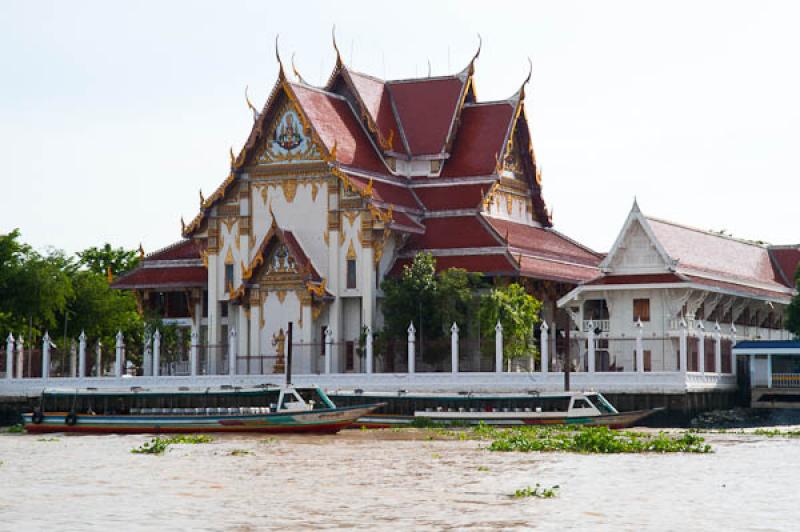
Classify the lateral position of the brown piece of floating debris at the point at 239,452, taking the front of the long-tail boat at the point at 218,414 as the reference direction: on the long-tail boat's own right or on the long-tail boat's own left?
on the long-tail boat's own right

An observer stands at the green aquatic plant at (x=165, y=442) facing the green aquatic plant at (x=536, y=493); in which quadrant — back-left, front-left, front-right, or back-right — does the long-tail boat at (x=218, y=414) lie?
back-left

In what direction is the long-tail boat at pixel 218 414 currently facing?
to the viewer's right

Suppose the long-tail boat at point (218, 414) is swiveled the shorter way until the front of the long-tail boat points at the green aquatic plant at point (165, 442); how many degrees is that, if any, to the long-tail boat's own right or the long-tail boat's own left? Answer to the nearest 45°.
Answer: approximately 90° to the long-tail boat's own right

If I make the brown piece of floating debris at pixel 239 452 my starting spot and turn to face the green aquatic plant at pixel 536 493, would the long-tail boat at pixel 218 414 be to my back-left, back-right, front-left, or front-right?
back-left

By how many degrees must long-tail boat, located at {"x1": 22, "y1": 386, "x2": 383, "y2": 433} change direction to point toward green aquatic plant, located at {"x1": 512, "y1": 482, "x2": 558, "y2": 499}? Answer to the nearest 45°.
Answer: approximately 90° to its right
